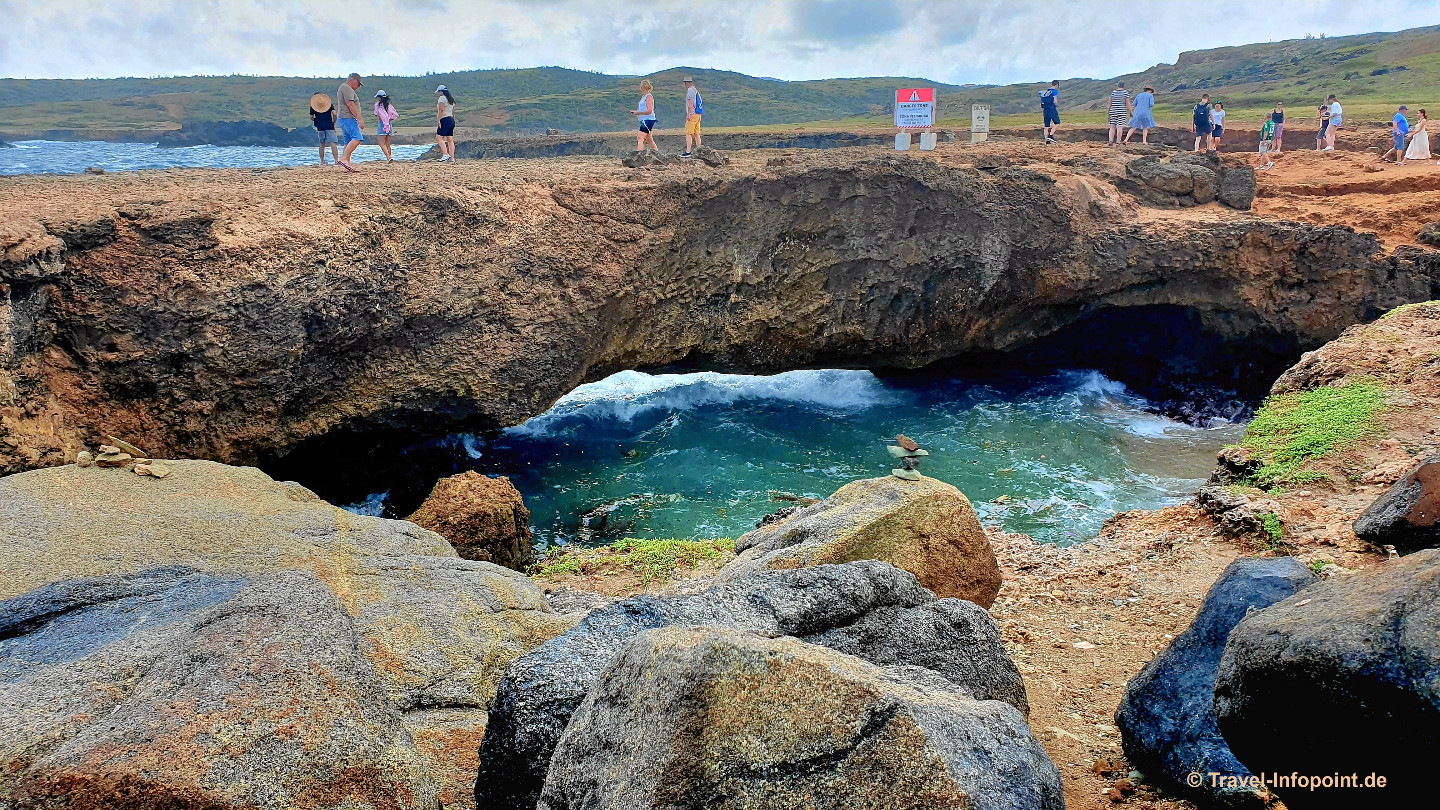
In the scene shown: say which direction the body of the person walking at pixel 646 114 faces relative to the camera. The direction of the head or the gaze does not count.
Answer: to the viewer's left

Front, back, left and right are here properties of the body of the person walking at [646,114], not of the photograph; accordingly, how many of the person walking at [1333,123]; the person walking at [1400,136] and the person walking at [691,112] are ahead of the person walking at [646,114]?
0

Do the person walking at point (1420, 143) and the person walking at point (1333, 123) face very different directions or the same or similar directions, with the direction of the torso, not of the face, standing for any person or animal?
same or similar directions

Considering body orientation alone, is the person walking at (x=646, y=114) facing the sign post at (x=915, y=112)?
no

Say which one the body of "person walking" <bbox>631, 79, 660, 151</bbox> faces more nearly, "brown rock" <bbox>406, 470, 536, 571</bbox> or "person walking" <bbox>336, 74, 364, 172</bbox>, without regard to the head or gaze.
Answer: the person walking

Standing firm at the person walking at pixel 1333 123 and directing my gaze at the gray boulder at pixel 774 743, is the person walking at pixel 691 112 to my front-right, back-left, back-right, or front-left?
front-right

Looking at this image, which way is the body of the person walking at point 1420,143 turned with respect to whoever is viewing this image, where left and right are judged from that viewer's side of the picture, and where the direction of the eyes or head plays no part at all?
facing to the left of the viewer
